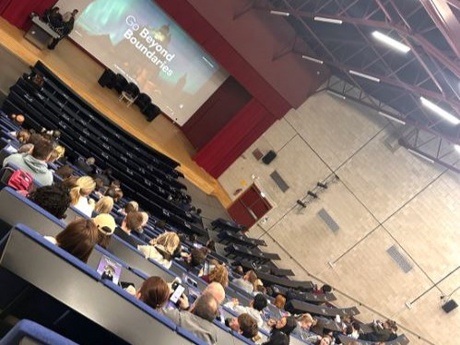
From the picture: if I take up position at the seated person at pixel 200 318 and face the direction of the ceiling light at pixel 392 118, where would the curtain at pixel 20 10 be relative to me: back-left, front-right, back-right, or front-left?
front-left

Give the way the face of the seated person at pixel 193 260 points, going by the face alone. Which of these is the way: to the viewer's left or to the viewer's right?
to the viewer's left

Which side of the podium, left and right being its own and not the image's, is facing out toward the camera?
front

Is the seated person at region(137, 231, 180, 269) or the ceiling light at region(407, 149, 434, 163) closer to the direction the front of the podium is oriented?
the seated person

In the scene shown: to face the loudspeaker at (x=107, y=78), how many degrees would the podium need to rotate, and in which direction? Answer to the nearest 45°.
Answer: approximately 90° to its left

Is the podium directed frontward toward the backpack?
yes

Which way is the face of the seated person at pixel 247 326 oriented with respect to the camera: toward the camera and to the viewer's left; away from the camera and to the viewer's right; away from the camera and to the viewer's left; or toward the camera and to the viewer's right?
away from the camera and to the viewer's left

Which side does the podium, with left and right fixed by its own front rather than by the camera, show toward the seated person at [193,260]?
front

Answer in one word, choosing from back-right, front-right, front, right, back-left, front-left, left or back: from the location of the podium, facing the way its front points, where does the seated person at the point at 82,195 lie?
front

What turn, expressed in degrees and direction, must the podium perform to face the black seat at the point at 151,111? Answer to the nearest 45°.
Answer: approximately 90° to its left

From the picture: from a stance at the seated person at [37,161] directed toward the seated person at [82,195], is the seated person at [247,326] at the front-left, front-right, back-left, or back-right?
front-right

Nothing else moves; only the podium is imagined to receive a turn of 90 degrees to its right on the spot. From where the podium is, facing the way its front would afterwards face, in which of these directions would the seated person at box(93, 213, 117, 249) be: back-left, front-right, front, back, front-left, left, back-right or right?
left

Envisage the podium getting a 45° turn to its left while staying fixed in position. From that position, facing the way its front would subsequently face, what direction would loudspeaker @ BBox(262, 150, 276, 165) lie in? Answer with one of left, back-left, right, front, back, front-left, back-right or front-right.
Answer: front-left

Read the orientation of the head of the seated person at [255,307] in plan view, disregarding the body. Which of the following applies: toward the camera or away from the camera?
away from the camera

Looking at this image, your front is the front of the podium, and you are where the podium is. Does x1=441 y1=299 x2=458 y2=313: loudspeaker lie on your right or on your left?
on your left

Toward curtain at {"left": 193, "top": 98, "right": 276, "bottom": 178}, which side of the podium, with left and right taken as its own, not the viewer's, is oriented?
left

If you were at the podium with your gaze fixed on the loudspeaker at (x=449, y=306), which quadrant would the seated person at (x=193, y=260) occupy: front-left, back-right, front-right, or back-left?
front-right

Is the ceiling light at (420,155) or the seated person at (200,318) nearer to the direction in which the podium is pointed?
the seated person
